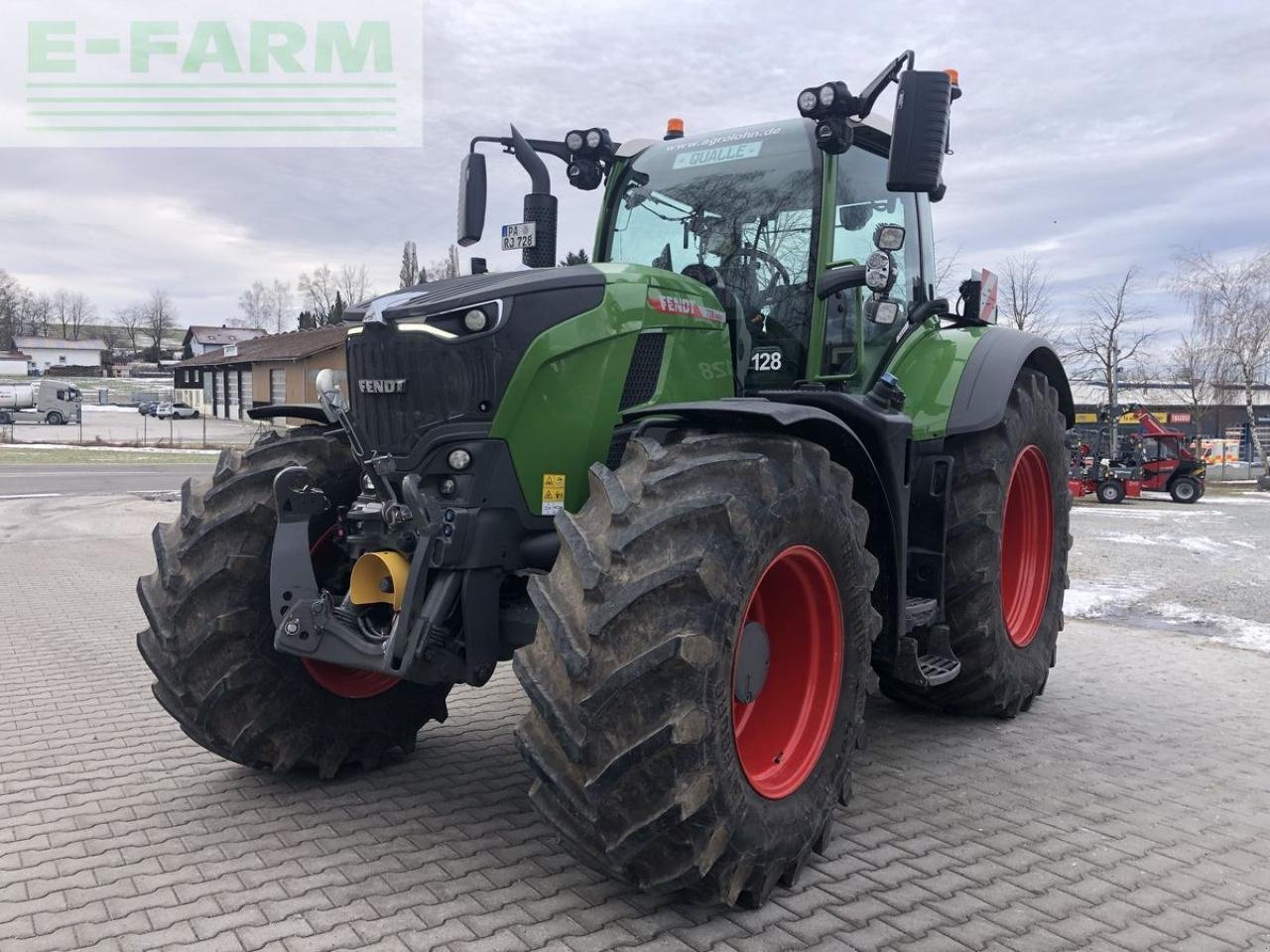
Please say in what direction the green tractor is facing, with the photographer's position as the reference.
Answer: facing the viewer and to the left of the viewer
